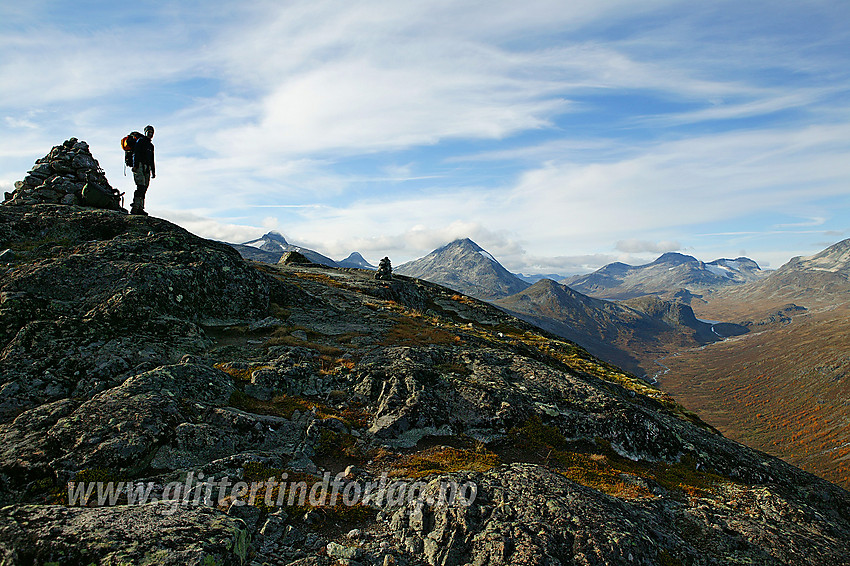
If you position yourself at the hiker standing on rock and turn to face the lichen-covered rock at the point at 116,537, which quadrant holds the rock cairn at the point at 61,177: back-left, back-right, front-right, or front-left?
back-right

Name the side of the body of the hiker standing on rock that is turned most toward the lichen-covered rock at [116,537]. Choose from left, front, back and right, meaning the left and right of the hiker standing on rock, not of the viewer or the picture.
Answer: right

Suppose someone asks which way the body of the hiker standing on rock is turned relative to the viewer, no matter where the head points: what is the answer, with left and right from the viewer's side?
facing to the right of the viewer
